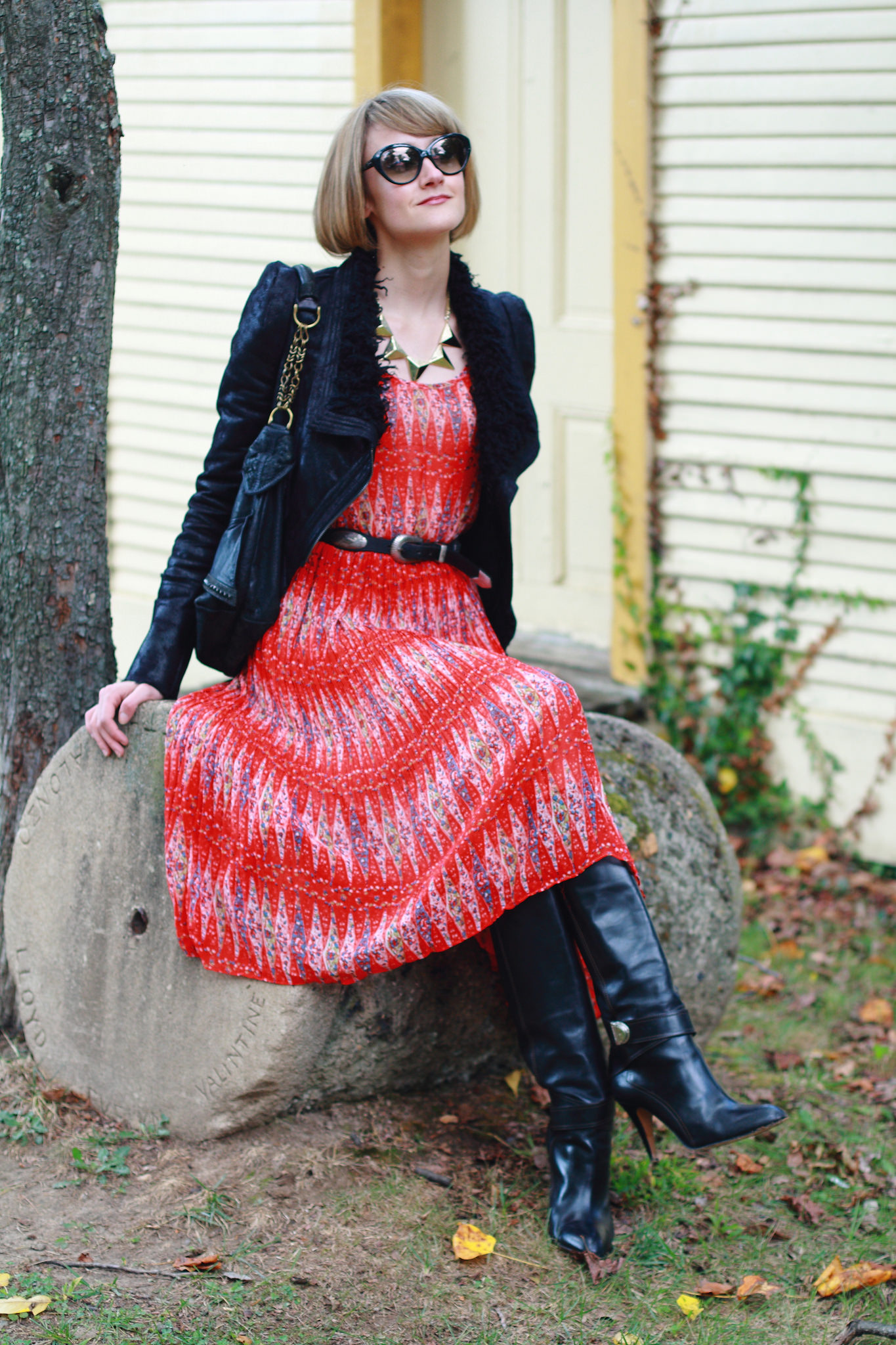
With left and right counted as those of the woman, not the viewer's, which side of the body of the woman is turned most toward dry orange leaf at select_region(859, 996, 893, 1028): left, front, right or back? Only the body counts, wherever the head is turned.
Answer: left

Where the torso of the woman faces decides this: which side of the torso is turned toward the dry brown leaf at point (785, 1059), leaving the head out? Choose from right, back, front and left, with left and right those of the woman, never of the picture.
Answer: left

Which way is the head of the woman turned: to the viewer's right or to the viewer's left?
to the viewer's right

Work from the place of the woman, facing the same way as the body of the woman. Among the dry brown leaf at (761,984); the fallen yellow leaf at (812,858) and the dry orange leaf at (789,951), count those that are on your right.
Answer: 0

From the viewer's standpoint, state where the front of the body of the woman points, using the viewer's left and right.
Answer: facing the viewer and to the right of the viewer

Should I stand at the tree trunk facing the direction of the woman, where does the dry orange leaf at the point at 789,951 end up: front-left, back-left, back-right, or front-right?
front-left

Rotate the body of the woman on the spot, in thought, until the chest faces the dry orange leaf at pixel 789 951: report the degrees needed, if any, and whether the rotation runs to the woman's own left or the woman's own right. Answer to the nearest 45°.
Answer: approximately 90° to the woman's own left
